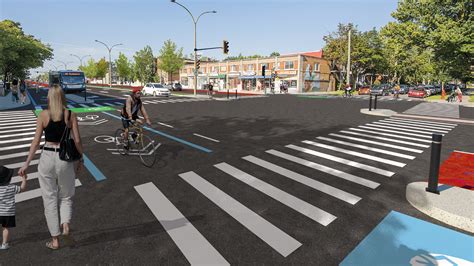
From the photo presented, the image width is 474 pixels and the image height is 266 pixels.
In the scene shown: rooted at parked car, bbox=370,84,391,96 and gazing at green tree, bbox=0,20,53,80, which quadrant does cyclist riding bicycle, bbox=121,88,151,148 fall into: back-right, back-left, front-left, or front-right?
front-left

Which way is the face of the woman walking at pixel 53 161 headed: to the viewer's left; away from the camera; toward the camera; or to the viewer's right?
away from the camera

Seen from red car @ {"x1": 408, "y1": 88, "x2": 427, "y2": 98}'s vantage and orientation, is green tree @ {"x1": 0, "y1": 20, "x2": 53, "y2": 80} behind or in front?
in front

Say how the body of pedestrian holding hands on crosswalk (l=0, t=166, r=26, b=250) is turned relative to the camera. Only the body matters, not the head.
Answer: away from the camera

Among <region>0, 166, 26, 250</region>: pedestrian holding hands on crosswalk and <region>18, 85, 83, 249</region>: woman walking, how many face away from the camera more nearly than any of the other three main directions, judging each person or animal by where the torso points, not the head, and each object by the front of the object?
2

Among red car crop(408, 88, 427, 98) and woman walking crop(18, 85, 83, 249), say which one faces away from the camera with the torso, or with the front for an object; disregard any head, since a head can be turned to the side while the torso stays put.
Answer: the woman walking

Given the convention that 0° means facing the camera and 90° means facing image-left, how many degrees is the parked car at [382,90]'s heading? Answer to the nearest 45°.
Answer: approximately 45°

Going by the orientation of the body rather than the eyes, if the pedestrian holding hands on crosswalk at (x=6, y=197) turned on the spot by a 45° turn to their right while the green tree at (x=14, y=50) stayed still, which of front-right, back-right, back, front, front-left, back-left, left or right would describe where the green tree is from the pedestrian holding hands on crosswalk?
front-left

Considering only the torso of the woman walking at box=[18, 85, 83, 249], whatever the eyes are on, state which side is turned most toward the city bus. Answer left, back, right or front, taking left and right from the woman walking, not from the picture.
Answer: front

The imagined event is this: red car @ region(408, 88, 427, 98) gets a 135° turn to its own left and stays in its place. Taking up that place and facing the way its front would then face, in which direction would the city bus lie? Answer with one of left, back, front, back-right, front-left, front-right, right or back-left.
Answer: back-right

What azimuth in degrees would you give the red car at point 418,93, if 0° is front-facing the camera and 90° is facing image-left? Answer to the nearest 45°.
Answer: approximately 45°

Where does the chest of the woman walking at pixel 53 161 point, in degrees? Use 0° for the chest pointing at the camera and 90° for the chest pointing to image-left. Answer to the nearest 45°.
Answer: approximately 180°
